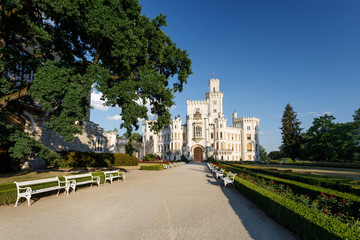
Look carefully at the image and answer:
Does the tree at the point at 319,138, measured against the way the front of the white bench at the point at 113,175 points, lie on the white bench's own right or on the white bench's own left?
on the white bench's own left

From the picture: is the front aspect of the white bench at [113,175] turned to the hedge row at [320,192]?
yes

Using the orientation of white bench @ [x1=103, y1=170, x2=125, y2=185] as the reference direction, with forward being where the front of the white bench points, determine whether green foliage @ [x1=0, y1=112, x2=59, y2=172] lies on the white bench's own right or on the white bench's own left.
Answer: on the white bench's own right

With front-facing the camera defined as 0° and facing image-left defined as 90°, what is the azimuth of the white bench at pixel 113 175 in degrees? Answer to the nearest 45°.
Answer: approximately 315°
